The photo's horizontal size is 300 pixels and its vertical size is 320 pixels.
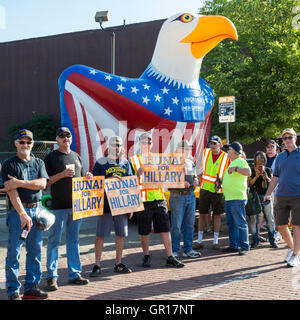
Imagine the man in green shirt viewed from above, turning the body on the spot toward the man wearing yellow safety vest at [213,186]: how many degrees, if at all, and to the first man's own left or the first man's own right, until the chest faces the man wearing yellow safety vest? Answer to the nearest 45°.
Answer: approximately 45° to the first man's own right

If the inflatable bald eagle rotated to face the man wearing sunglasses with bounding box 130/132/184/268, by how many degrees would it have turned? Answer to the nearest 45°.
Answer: approximately 45° to its right

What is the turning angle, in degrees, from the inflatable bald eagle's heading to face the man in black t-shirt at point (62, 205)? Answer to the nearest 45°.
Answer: approximately 45° to its right

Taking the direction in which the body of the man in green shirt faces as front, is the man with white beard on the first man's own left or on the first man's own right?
on the first man's own left

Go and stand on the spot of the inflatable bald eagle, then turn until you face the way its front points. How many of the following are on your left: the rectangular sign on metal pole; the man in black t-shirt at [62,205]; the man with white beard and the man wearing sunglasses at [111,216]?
1

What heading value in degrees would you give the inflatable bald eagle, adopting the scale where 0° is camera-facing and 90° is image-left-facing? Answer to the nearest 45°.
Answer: approximately 315°

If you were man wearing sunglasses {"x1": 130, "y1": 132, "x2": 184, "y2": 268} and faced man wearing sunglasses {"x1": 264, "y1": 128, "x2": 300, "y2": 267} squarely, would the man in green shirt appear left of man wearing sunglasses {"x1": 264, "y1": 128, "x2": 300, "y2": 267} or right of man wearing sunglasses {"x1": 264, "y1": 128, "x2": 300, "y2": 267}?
left
